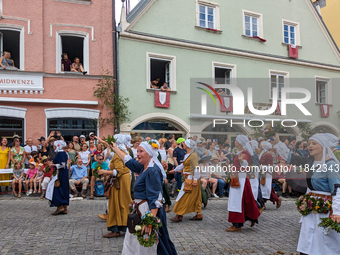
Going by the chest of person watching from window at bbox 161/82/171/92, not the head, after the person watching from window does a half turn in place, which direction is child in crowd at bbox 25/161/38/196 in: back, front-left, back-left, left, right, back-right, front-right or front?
back-left

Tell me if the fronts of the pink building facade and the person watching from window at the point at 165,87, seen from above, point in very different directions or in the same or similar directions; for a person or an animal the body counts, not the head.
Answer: same or similar directions

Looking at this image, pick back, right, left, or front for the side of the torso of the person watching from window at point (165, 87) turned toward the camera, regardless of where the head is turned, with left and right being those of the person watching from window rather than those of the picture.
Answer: front

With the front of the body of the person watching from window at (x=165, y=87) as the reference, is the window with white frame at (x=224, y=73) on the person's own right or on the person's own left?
on the person's own left

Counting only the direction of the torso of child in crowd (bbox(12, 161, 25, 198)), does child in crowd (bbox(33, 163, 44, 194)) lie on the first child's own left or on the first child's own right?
on the first child's own left

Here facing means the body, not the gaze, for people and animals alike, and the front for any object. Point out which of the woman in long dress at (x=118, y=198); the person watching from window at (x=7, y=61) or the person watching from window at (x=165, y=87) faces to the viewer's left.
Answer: the woman in long dress

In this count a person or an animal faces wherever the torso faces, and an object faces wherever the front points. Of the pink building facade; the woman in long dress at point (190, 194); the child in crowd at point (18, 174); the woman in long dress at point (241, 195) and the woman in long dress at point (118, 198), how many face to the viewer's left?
3

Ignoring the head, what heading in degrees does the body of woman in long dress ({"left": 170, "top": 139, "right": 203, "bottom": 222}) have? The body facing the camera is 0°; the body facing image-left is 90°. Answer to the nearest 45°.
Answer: approximately 90°

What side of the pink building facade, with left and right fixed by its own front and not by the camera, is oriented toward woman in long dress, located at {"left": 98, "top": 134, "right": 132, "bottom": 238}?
front

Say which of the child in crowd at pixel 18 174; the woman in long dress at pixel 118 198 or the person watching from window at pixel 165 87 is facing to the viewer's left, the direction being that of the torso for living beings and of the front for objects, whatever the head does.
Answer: the woman in long dress

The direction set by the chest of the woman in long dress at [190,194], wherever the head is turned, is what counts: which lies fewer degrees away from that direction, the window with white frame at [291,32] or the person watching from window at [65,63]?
the person watching from window

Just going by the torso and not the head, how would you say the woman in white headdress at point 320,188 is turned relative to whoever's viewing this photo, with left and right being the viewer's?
facing the viewer and to the left of the viewer

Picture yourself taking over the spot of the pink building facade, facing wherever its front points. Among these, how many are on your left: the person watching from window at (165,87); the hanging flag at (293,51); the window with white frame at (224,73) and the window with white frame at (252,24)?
4

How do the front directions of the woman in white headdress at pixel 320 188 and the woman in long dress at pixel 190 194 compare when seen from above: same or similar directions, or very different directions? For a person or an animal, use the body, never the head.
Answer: same or similar directions

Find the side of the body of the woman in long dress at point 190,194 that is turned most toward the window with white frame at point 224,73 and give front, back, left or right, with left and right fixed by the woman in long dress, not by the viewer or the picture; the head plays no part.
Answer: right

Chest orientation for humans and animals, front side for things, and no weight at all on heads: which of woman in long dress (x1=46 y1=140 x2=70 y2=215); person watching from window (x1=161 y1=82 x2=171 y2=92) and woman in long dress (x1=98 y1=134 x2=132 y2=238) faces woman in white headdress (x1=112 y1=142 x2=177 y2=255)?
the person watching from window
